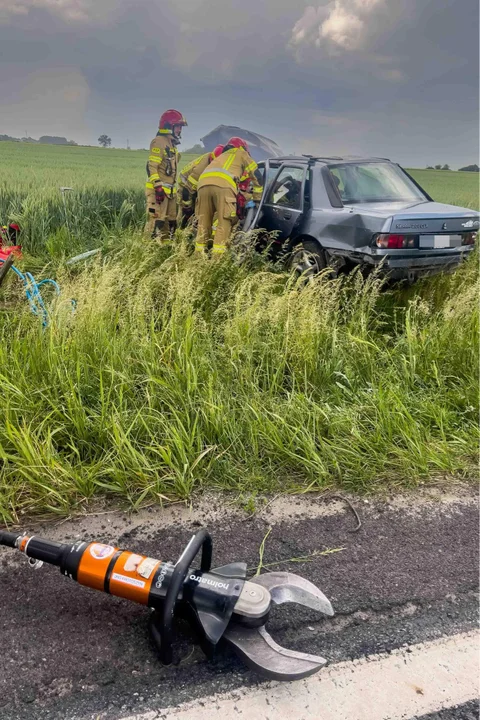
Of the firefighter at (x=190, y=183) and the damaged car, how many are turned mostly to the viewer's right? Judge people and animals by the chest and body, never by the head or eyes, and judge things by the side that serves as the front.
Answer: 1

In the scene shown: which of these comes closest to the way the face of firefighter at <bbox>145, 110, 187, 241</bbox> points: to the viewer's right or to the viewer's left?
to the viewer's right

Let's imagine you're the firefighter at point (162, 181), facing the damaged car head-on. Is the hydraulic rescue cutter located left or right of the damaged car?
right

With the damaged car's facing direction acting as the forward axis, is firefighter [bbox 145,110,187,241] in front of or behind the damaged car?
in front

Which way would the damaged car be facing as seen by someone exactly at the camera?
facing away from the viewer and to the left of the viewer

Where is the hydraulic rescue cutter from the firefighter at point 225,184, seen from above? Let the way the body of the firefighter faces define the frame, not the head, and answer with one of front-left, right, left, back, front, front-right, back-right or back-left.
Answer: back-right

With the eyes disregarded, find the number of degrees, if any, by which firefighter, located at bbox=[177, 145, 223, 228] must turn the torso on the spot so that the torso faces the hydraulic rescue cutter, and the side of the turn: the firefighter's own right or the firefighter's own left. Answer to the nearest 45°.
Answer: approximately 90° to the firefighter's own right

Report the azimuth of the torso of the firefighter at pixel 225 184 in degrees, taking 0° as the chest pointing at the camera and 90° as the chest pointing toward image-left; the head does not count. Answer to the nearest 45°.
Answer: approximately 225°

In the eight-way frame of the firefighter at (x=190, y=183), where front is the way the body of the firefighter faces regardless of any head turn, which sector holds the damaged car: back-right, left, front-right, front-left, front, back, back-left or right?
front-right

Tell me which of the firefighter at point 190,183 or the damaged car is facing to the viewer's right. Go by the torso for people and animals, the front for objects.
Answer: the firefighter

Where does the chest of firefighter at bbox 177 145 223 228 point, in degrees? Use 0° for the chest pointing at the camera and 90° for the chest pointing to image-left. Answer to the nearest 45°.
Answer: approximately 270°

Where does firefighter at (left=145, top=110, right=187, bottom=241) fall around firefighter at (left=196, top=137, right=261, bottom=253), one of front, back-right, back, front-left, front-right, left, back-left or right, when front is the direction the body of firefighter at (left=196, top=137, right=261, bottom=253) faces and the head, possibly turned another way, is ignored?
left
